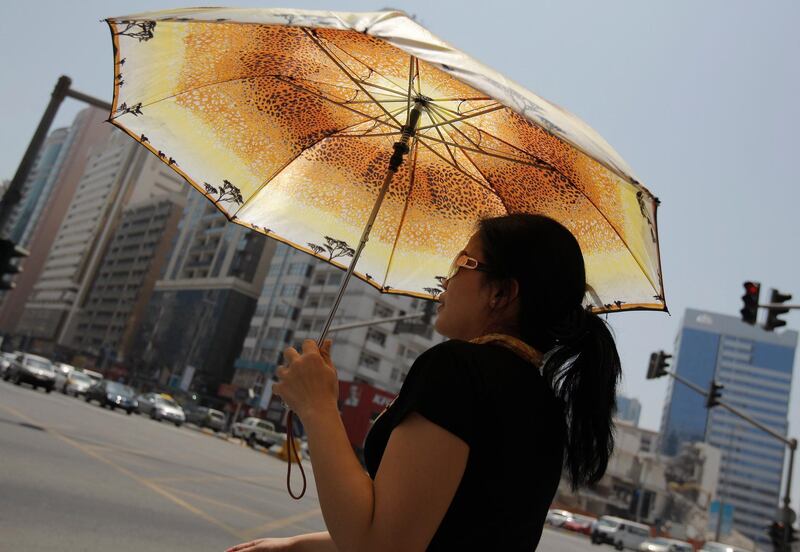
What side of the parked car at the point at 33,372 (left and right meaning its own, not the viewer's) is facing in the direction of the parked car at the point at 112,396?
left

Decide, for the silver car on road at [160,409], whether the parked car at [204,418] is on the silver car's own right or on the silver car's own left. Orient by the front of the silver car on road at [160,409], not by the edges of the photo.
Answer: on the silver car's own left

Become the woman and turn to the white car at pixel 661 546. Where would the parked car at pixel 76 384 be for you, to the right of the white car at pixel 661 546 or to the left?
left

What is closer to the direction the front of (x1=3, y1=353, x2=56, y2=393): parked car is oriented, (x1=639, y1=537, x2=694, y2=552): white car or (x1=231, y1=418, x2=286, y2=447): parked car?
the white car

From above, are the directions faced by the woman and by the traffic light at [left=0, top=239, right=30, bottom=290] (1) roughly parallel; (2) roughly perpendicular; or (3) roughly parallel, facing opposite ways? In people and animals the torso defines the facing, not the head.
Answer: roughly parallel, facing opposite ways

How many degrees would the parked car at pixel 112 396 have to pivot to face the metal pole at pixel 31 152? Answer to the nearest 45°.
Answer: approximately 45° to its right

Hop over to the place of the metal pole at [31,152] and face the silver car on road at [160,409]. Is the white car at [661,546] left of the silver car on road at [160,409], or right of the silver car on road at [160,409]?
right

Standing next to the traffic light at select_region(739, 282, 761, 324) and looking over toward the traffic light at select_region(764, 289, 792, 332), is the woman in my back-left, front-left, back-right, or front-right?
back-right

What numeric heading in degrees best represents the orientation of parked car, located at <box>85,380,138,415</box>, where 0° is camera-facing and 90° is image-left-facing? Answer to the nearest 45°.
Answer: approximately 315°

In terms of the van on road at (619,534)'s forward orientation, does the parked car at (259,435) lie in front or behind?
in front

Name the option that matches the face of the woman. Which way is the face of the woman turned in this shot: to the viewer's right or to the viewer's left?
to the viewer's left

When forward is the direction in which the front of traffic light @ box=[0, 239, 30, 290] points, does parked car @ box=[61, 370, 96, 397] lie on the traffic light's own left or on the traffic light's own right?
on the traffic light's own left
